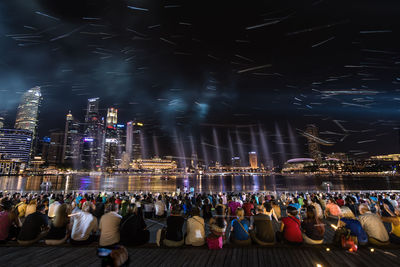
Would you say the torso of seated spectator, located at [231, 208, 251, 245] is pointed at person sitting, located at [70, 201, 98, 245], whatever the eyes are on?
no

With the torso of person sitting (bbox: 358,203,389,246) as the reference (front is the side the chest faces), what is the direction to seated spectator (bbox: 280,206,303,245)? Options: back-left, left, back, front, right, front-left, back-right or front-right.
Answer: left

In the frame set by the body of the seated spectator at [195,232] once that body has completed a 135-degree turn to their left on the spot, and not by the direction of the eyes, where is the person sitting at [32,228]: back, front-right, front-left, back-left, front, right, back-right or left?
front-right

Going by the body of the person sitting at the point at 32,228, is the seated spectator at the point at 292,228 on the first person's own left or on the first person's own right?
on the first person's own right

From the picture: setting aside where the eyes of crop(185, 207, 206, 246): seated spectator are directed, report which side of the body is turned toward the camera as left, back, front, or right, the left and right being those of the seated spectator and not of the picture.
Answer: back

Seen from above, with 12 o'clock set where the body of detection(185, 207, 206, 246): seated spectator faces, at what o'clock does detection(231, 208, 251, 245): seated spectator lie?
detection(231, 208, 251, 245): seated spectator is roughly at 3 o'clock from detection(185, 207, 206, 246): seated spectator.

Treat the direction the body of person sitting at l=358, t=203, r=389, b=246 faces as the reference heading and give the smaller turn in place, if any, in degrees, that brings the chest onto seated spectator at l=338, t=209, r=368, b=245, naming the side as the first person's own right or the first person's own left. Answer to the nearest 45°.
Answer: approximately 90° to the first person's own left

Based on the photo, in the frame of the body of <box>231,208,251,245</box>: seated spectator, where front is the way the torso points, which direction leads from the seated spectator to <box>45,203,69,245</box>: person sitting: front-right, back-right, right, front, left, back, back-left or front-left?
left

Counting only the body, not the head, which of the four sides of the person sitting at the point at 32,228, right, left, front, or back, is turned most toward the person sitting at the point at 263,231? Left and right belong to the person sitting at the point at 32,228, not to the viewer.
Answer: right

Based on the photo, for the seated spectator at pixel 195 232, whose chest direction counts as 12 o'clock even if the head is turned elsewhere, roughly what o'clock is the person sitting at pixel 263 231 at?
The person sitting is roughly at 3 o'clock from the seated spectator.

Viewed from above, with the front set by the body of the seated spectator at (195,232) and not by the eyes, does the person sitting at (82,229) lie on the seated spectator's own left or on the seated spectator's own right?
on the seated spectator's own left

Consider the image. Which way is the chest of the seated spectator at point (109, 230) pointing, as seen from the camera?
away from the camera

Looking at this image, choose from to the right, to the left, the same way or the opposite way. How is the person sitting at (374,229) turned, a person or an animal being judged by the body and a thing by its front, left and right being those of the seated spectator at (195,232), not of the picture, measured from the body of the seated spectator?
the same way

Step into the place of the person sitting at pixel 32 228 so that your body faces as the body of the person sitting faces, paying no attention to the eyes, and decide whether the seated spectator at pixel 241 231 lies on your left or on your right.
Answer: on your right

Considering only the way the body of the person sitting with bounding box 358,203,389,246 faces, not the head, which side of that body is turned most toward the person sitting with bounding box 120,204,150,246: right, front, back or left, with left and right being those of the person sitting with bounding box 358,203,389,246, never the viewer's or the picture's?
left

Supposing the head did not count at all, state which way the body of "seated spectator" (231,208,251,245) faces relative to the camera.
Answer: away from the camera

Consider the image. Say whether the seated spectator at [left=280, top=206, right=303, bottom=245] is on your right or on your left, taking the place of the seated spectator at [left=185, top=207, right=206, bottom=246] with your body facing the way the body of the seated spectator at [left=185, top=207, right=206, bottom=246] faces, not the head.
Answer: on your right

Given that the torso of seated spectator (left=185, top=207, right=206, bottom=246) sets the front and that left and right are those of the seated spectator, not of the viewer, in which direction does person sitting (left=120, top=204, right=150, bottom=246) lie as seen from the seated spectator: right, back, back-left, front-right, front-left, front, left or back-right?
left

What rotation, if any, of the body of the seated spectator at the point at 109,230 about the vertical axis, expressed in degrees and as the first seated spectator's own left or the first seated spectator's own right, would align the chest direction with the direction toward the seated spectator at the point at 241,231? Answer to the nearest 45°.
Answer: approximately 90° to the first seated spectator's own right
